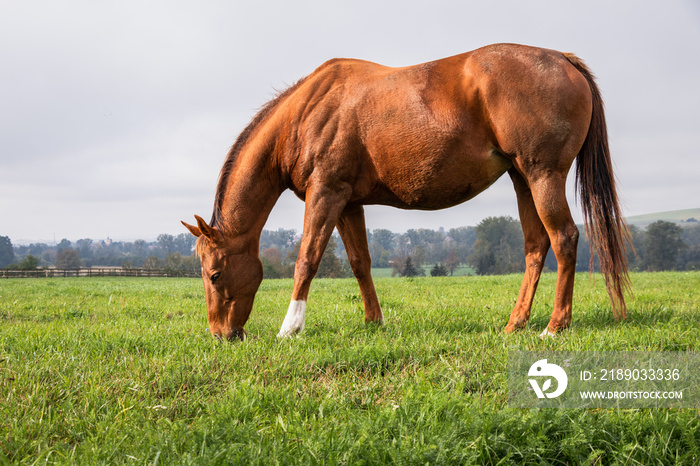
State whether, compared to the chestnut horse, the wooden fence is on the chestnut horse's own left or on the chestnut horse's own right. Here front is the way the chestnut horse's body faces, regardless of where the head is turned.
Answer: on the chestnut horse's own right

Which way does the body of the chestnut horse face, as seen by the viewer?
to the viewer's left
